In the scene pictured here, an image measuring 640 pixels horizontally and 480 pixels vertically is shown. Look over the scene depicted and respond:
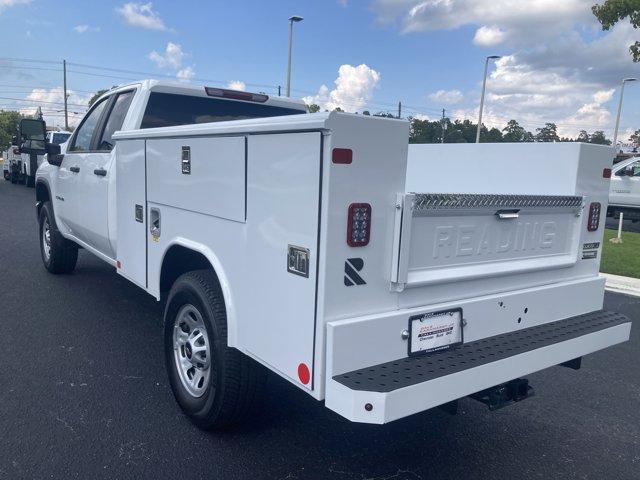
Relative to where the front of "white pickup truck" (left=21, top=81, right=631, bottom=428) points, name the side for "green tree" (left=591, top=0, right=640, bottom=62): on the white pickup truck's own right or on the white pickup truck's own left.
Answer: on the white pickup truck's own right

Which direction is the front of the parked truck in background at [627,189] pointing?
to the viewer's left

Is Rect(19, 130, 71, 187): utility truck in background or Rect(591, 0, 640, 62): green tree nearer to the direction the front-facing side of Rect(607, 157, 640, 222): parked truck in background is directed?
the utility truck in background

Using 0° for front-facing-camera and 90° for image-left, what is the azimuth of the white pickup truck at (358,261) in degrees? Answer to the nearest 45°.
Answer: approximately 135°

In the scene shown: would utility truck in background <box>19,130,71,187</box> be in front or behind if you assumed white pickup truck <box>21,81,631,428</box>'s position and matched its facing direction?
in front

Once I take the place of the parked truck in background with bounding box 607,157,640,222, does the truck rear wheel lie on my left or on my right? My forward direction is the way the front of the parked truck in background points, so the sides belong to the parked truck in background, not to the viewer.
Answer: on my left

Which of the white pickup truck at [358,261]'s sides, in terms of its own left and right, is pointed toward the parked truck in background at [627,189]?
right

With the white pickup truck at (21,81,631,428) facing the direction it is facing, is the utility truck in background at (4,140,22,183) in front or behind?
in front

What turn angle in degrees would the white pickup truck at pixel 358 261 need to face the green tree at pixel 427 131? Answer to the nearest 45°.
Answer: approximately 45° to its right

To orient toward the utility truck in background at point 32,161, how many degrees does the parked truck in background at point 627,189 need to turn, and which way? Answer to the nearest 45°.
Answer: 0° — it already faces it
